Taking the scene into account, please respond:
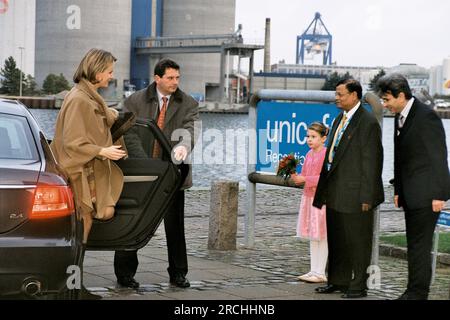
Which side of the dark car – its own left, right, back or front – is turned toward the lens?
back

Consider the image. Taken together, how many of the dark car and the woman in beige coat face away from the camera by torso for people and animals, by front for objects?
1

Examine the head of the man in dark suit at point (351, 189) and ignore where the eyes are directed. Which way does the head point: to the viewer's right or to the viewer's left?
to the viewer's left

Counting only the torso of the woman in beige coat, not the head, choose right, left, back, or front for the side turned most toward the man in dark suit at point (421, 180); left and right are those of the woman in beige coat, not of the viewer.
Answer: front

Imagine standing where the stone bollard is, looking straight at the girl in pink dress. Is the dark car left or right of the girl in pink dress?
right

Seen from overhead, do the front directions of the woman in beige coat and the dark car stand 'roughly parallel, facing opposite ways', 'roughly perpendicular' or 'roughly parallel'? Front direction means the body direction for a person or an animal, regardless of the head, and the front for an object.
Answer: roughly perpendicular

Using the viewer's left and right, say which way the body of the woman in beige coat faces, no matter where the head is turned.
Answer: facing to the right of the viewer

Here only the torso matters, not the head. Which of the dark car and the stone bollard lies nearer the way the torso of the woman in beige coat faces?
the stone bollard

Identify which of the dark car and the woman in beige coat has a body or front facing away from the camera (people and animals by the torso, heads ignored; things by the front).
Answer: the dark car
